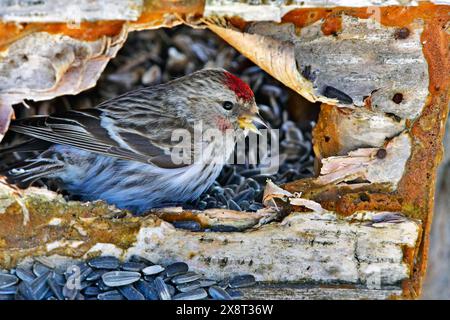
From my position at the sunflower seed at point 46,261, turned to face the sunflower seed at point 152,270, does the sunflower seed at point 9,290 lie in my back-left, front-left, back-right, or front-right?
back-right

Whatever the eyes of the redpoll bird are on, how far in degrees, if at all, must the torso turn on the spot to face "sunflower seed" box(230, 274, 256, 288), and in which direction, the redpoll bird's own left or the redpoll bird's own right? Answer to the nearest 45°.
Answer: approximately 45° to the redpoll bird's own right

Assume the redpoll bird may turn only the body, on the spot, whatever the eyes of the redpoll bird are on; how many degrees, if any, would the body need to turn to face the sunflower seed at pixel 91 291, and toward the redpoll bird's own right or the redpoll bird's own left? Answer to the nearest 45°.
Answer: approximately 90° to the redpoll bird's own right

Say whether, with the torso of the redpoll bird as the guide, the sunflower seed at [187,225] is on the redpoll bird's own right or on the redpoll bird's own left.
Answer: on the redpoll bird's own right

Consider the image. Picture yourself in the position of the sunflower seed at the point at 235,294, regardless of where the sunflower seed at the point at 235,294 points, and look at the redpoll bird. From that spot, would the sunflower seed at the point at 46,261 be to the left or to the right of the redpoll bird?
left

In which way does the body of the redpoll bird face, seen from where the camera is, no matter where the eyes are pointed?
to the viewer's right

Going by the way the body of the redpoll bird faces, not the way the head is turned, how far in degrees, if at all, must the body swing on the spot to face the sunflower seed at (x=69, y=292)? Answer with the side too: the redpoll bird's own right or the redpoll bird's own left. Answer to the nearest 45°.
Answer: approximately 135° to the redpoll bird's own right
